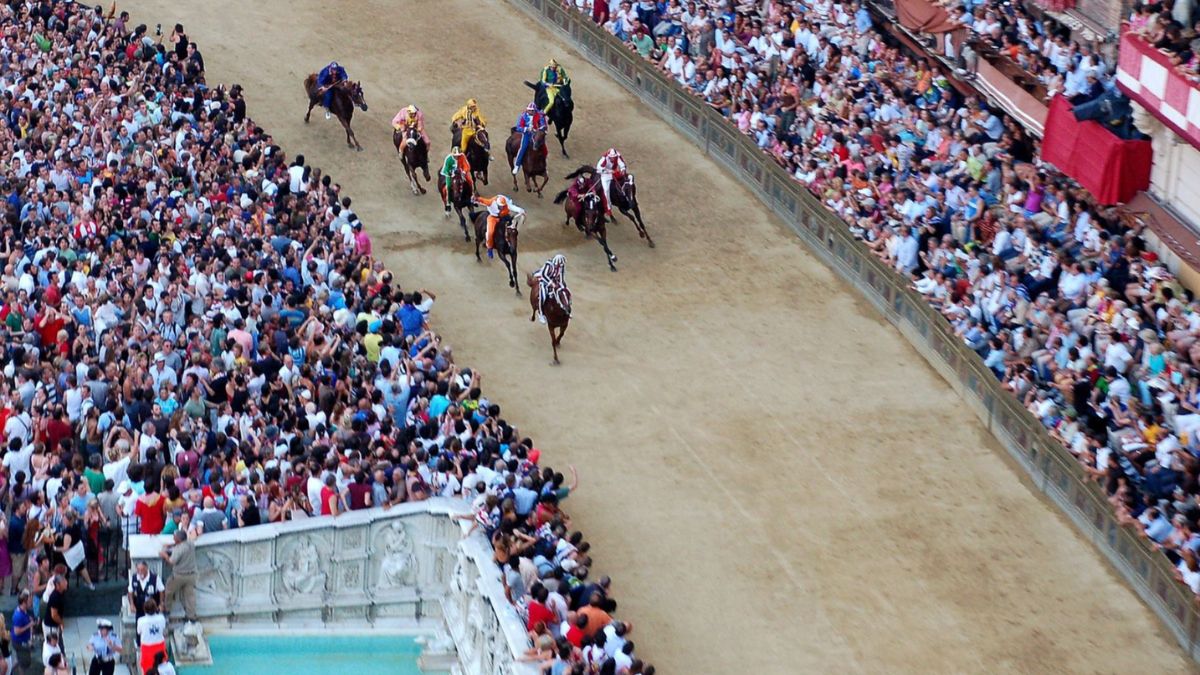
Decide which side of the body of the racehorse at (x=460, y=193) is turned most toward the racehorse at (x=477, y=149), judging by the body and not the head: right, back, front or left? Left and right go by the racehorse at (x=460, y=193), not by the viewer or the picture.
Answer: back

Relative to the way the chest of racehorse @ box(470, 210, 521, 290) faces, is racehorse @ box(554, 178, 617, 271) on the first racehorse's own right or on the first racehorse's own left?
on the first racehorse's own left

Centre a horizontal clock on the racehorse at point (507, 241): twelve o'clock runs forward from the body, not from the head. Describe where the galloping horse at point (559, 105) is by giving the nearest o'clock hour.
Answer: The galloping horse is roughly at 8 o'clock from the racehorse.

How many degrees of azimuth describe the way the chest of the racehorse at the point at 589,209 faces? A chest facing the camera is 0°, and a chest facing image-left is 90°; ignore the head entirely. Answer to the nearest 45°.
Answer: approximately 315°

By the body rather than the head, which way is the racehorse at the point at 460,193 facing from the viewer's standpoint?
toward the camera

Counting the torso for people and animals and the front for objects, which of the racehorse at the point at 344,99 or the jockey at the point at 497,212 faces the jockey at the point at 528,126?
the racehorse

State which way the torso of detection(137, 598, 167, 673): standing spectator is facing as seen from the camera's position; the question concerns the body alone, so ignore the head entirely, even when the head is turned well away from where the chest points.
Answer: away from the camera

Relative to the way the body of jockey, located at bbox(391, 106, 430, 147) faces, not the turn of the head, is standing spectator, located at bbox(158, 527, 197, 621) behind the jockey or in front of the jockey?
in front

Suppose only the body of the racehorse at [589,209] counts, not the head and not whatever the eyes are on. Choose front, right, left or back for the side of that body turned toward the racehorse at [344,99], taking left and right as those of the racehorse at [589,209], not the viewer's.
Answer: back

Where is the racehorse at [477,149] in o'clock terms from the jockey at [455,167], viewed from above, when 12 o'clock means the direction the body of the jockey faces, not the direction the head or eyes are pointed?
The racehorse is roughly at 7 o'clock from the jockey.

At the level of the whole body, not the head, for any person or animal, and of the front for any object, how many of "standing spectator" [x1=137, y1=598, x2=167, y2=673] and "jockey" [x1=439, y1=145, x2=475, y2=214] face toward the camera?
1

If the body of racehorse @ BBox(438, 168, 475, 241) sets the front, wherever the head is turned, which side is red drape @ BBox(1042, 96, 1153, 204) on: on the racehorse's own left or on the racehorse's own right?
on the racehorse's own left

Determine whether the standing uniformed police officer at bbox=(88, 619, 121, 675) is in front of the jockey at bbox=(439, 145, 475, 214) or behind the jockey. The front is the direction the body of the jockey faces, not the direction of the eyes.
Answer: in front

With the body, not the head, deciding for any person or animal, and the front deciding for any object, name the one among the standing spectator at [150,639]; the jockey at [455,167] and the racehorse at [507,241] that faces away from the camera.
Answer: the standing spectator

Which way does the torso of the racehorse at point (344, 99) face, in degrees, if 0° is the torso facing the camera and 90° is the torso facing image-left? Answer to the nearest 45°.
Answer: approximately 315°

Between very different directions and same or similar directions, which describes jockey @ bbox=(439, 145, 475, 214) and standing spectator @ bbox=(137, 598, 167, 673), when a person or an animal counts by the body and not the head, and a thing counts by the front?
very different directions
